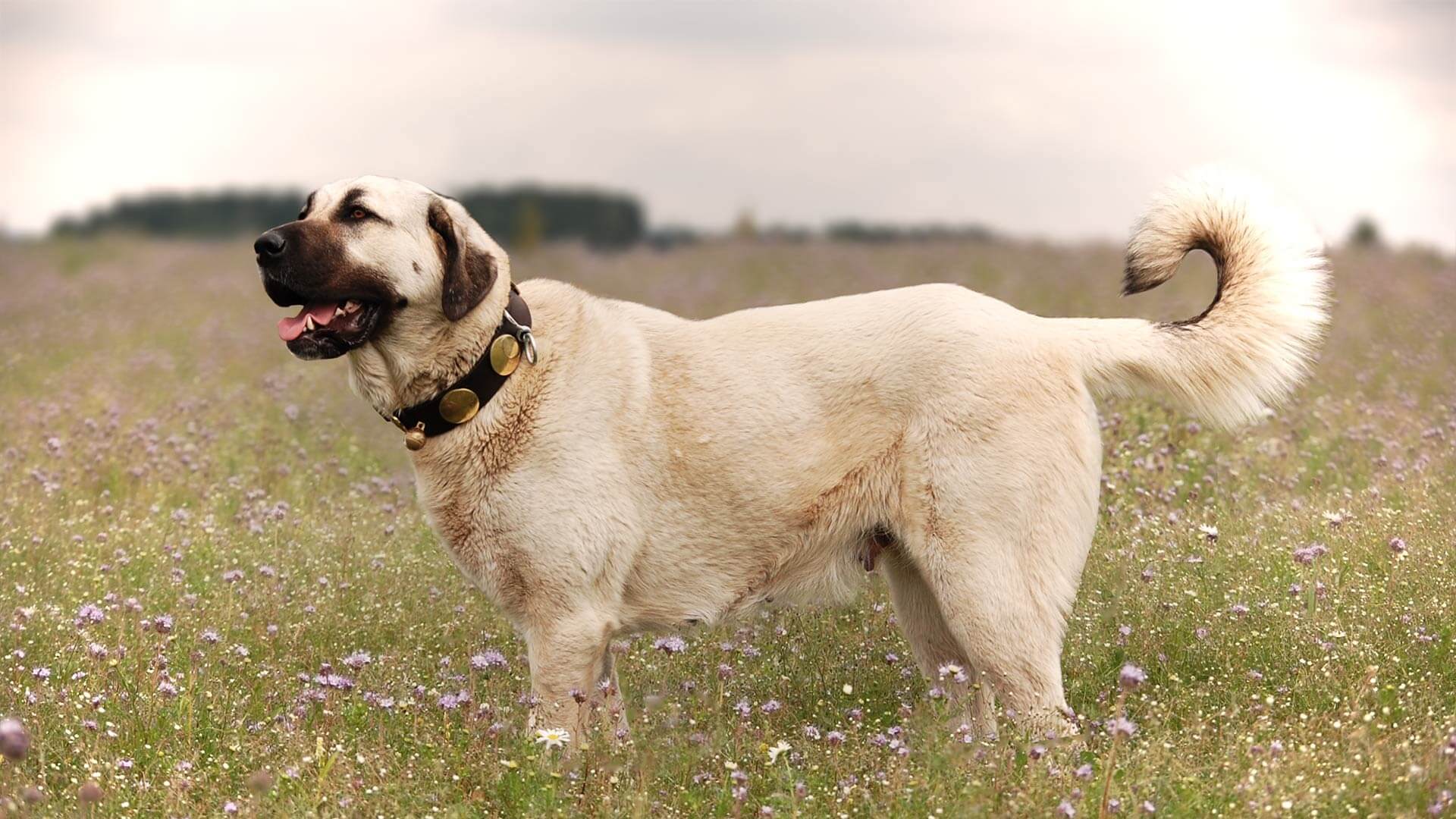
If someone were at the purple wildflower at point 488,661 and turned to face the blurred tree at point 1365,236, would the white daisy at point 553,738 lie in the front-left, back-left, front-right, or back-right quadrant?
back-right

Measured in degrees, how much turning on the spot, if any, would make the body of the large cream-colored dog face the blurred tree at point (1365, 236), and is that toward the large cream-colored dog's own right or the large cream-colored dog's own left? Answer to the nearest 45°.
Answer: approximately 135° to the large cream-colored dog's own right

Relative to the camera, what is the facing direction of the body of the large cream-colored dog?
to the viewer's left
